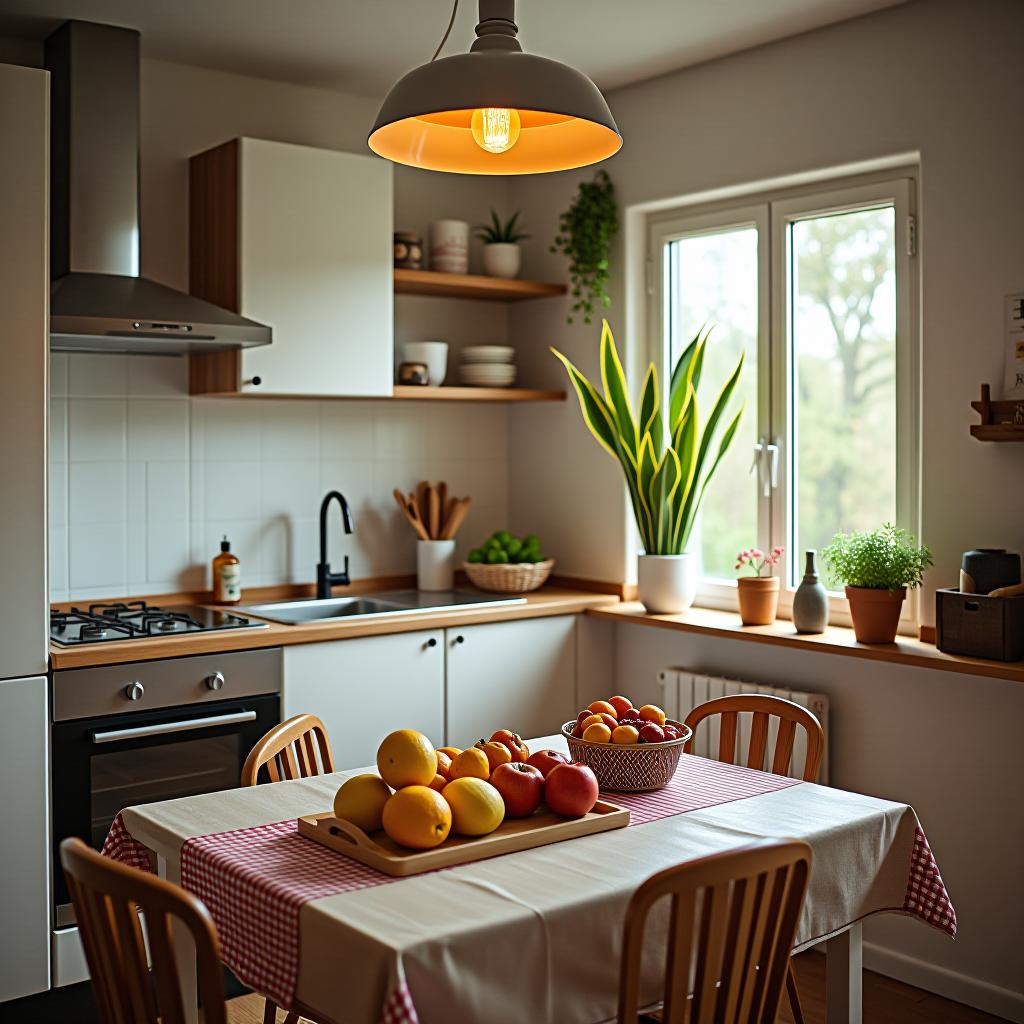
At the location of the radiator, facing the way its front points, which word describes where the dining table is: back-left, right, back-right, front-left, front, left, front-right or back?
front-left

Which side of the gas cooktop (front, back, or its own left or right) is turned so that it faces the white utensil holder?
left

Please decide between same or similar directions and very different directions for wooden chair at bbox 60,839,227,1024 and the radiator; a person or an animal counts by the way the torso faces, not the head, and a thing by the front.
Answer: very different directions

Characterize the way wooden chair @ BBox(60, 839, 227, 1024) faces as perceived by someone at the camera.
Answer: facing away from the viewer and to the right of the viewer

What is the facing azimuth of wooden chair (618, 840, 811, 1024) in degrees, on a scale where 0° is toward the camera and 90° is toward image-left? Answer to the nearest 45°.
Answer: approximately 135°

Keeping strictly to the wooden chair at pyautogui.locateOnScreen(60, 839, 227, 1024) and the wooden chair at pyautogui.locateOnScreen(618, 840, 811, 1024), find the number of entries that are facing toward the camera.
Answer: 0

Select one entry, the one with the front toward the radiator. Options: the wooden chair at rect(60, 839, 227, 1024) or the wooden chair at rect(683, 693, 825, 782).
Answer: the wooden chair at rect(60, 839, 227, 1024)

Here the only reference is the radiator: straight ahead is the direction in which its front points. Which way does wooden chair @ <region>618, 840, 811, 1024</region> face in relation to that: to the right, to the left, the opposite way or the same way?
to the right

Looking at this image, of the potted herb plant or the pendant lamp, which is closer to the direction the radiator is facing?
the pendant lamp

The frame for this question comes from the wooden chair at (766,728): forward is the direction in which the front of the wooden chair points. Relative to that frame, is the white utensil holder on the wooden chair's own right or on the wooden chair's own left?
on the wooden chair's own right

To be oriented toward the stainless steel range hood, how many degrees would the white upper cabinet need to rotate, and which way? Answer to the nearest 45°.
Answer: approximately 90° to its right
